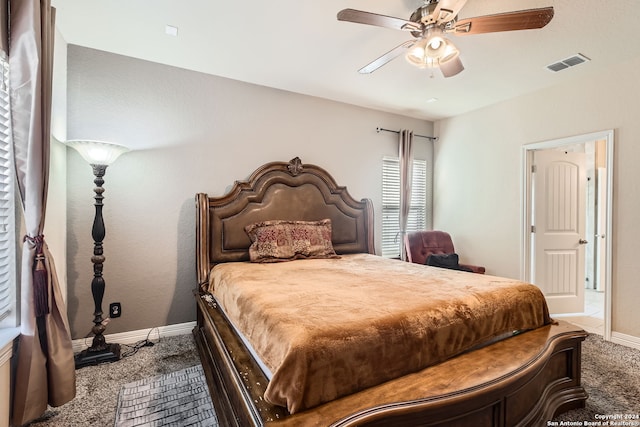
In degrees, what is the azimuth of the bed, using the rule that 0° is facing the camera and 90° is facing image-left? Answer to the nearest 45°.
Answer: approximately 315°

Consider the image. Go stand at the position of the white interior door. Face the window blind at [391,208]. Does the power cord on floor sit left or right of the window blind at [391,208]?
left

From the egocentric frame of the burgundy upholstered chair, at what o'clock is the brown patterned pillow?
The brown patterned pillow is roughly at 3 o'clock from the burgundy upholstered chair.

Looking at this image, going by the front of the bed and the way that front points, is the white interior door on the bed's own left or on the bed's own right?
on the bed's own left

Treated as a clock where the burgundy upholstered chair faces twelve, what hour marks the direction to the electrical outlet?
The electrical outlet is roughly at 3 o'clock from the burgundy upholstered chair.
